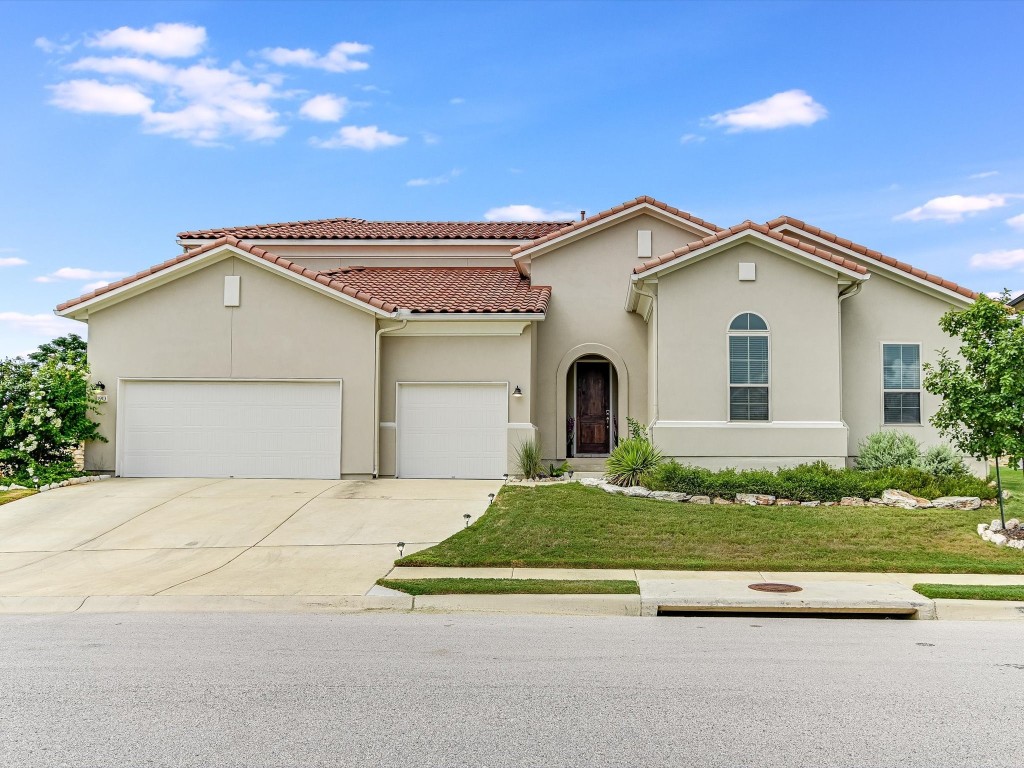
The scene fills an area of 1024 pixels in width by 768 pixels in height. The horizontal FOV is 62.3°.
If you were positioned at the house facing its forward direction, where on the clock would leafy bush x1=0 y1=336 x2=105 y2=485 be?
The leafy bush is roughly at 3 o'clock from the house.

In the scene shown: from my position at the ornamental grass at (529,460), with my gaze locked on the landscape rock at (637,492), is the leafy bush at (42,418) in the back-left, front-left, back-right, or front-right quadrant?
back-right

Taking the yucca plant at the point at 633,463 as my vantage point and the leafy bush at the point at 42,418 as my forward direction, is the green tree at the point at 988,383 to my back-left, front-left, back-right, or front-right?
back-left

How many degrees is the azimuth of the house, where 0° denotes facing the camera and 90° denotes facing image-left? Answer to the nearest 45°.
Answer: approximately 0°

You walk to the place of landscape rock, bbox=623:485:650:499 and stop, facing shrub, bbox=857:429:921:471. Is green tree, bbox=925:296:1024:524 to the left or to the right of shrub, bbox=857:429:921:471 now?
right

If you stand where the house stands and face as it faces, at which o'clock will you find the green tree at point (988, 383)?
The green tree is roughly at 10 o'clock from the house.

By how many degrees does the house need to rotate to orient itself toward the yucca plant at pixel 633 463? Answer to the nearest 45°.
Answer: approximately 45° to its left

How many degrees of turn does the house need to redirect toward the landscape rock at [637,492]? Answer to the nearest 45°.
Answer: approximately 45° to its left

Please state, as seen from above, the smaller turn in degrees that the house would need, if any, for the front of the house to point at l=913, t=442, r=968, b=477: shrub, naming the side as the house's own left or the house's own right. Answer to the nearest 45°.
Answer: approximately 90° to the house's own left

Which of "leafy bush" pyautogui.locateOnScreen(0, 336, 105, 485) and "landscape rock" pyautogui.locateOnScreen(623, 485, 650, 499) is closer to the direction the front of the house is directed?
the landscape rock

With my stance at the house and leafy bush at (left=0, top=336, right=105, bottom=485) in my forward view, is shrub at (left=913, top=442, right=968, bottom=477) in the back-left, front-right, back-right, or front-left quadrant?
back-left
